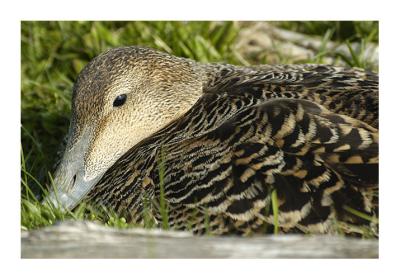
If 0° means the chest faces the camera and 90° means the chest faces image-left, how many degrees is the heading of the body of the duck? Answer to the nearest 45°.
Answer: approximately 90°
